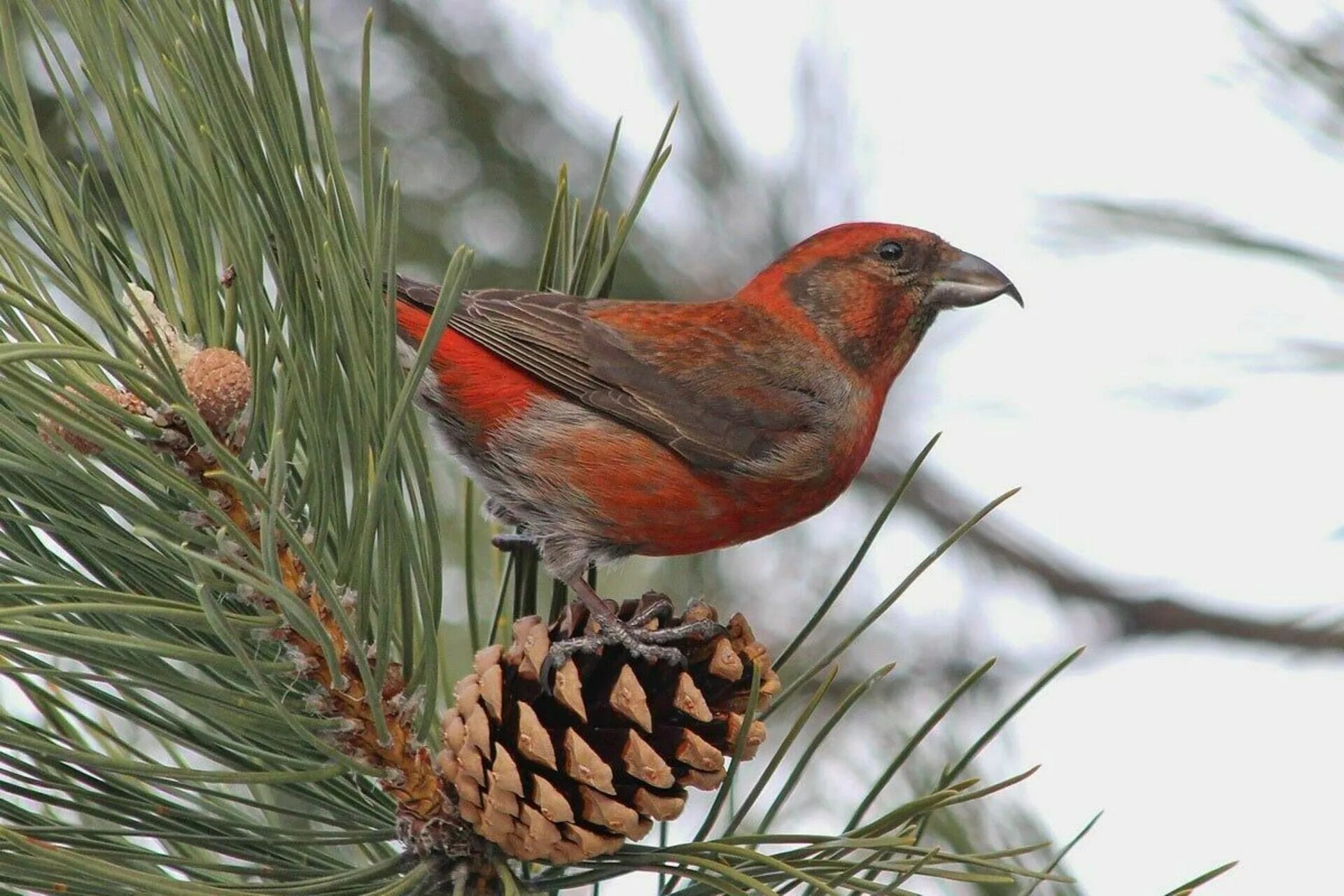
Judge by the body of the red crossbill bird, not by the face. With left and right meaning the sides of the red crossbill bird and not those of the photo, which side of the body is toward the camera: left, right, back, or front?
right
